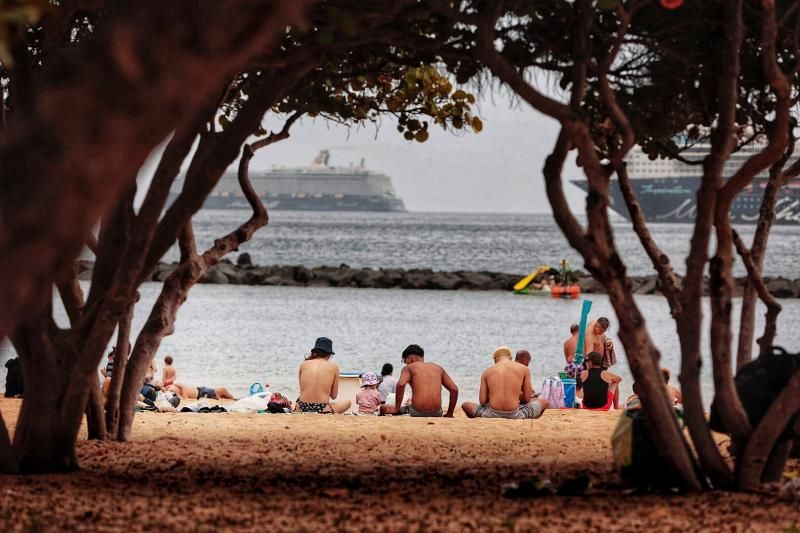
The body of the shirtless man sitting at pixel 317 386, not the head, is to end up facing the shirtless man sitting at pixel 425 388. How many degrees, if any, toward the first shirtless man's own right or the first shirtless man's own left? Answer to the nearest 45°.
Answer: approximately 135° to the first shirtless man's own right

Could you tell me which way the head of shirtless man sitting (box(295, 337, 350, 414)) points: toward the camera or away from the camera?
away from the camera

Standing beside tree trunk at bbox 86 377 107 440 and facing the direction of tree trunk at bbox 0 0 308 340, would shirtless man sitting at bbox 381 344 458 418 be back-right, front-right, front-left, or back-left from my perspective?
back-left

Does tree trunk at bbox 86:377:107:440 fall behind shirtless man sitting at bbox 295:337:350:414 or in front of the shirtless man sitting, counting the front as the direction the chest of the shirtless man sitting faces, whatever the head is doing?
behind

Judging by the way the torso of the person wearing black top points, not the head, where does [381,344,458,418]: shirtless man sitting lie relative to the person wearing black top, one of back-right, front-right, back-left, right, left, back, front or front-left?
back-left

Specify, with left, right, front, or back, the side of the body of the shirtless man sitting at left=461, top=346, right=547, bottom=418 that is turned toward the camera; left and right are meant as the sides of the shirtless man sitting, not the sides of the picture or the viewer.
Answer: back

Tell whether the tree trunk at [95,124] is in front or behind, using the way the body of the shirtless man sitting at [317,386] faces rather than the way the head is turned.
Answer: behind

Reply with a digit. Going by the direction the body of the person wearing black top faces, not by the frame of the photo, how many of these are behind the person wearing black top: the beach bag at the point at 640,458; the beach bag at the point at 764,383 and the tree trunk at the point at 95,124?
3

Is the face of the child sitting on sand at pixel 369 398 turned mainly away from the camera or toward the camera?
away from the camera

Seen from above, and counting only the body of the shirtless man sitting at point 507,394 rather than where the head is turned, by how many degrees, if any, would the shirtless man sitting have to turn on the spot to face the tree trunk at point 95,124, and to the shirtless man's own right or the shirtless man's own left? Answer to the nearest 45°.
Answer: approximately 180°

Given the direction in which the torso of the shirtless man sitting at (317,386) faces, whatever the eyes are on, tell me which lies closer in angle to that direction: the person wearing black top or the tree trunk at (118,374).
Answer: the person wearing black top

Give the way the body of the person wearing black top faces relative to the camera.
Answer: away from the camera

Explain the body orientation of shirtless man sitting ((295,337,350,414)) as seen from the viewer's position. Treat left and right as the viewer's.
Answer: facing away from the viewer
